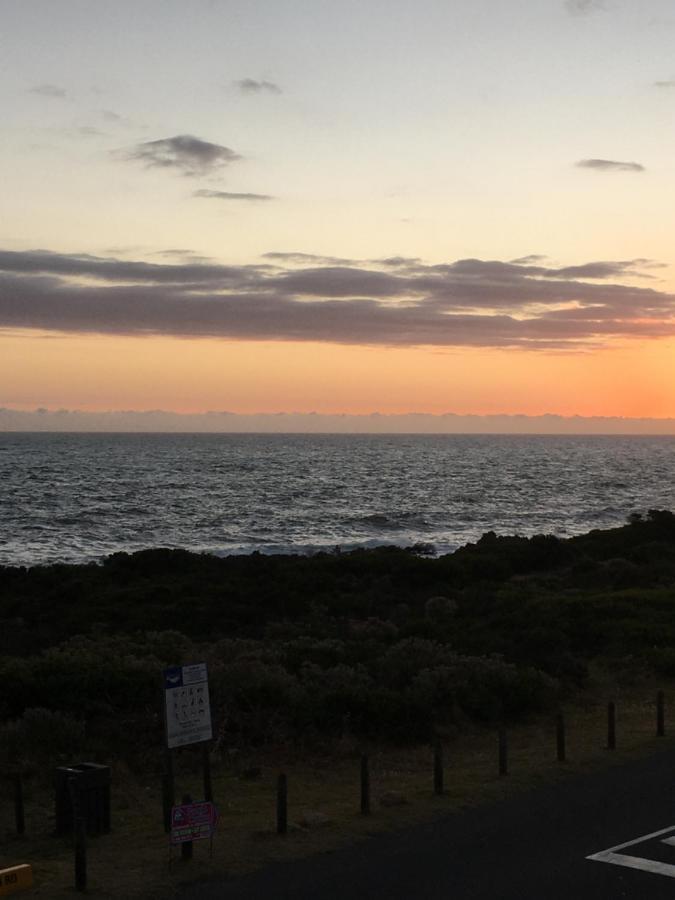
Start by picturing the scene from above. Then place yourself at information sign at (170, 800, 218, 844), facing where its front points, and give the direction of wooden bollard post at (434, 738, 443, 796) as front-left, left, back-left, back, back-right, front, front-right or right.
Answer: back-left

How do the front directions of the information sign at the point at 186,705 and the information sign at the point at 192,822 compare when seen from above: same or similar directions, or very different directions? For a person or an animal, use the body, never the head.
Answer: same or similar directions

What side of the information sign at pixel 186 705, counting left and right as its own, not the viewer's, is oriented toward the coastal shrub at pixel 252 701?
back

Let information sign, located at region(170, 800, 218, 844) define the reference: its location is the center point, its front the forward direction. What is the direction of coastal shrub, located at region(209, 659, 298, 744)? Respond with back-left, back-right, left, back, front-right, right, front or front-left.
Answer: back

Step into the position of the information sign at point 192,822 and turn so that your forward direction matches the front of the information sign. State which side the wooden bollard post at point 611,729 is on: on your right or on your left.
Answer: on your left

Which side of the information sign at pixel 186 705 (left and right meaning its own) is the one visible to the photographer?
front

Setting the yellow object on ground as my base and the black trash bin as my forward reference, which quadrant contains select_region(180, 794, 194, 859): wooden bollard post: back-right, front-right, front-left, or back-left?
front-right

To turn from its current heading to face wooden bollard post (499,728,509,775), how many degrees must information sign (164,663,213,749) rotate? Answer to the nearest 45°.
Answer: approximately 135° to its left

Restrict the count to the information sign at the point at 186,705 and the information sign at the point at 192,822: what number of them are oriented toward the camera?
2

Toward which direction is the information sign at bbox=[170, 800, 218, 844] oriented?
toward the camera
